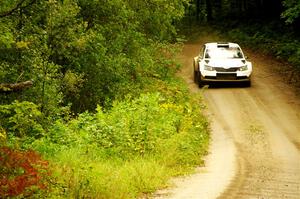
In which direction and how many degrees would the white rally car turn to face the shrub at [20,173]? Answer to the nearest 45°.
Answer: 0° — it already faces it

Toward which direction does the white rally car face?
toward the camera

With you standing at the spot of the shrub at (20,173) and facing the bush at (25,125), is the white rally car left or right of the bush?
right

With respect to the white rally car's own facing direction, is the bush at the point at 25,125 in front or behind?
in front
